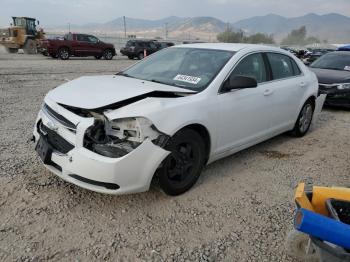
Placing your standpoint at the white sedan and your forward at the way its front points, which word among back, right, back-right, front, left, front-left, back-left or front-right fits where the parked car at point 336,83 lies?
back

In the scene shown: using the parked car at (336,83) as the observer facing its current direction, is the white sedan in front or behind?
in front

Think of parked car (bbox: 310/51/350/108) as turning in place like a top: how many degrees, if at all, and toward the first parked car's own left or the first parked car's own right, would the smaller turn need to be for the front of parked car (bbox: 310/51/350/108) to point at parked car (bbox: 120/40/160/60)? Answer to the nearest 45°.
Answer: approximately 90° to the first parked car's own right

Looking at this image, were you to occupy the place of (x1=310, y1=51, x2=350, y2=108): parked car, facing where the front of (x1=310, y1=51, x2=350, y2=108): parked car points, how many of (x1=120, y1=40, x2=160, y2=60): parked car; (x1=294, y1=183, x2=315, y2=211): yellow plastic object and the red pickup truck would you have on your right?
2

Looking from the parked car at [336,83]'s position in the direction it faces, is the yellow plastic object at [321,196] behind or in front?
in front

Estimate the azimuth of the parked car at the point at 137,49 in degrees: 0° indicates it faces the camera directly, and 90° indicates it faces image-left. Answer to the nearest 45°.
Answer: approximately 45°

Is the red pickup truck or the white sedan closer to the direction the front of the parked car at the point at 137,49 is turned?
the red pickup truck

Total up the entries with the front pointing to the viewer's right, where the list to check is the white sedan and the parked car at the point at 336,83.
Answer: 0

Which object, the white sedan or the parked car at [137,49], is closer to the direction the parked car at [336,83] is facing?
the white sedan

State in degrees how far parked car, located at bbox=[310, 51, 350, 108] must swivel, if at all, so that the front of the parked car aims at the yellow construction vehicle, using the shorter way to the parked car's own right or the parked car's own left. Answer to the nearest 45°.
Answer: approximately 90° to the parked car's own right

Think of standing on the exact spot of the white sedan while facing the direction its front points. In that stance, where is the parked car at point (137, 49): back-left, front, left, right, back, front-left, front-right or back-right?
back-right

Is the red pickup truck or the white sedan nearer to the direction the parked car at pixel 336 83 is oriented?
the white sedan

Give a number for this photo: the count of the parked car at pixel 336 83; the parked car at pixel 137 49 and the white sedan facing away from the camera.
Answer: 0

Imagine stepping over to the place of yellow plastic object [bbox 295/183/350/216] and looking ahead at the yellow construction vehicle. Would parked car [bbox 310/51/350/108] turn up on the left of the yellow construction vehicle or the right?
right
